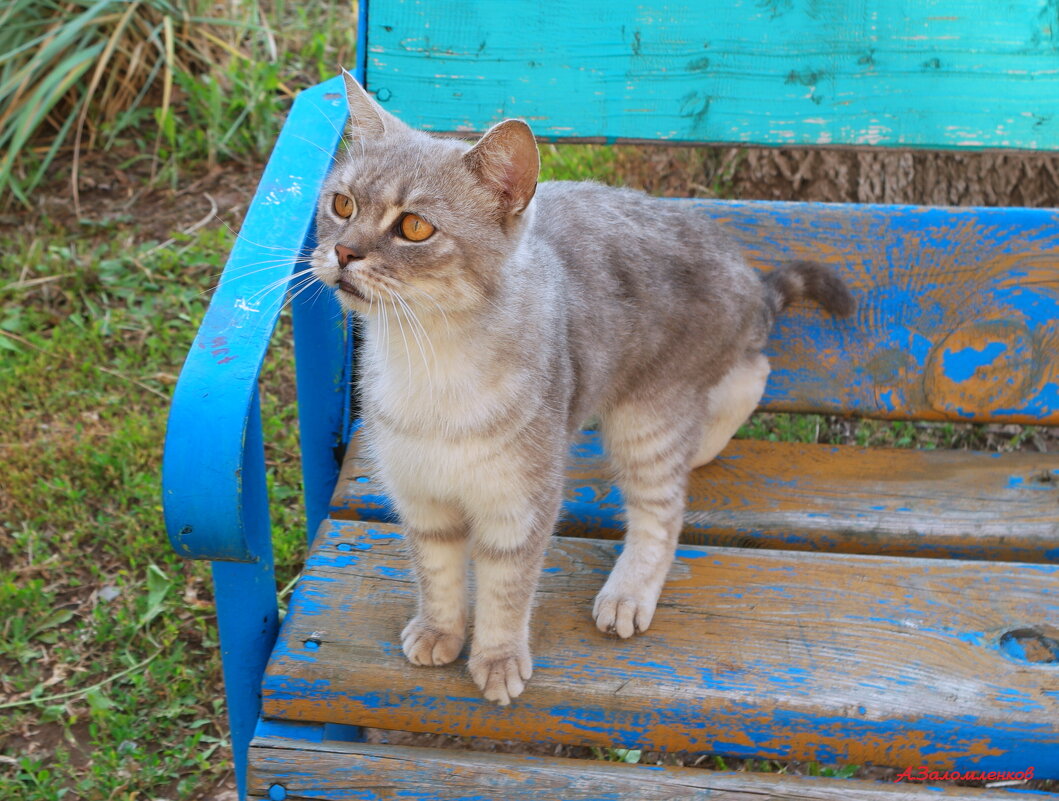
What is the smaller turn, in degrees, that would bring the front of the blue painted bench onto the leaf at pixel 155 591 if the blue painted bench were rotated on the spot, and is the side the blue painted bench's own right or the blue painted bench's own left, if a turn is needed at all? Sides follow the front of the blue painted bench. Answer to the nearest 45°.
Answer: approximately 90° to the blue painted bench's own right

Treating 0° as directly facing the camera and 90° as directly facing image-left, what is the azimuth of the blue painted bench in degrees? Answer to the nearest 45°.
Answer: approximately 0°

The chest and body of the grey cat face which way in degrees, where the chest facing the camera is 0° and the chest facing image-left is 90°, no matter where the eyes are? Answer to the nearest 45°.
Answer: approximately 45°

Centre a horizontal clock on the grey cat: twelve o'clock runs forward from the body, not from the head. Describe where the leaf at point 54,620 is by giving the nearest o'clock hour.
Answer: The leaf is roughly at 2 o'clock from the grey cat.

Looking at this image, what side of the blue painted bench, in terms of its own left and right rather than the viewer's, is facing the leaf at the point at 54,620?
right
